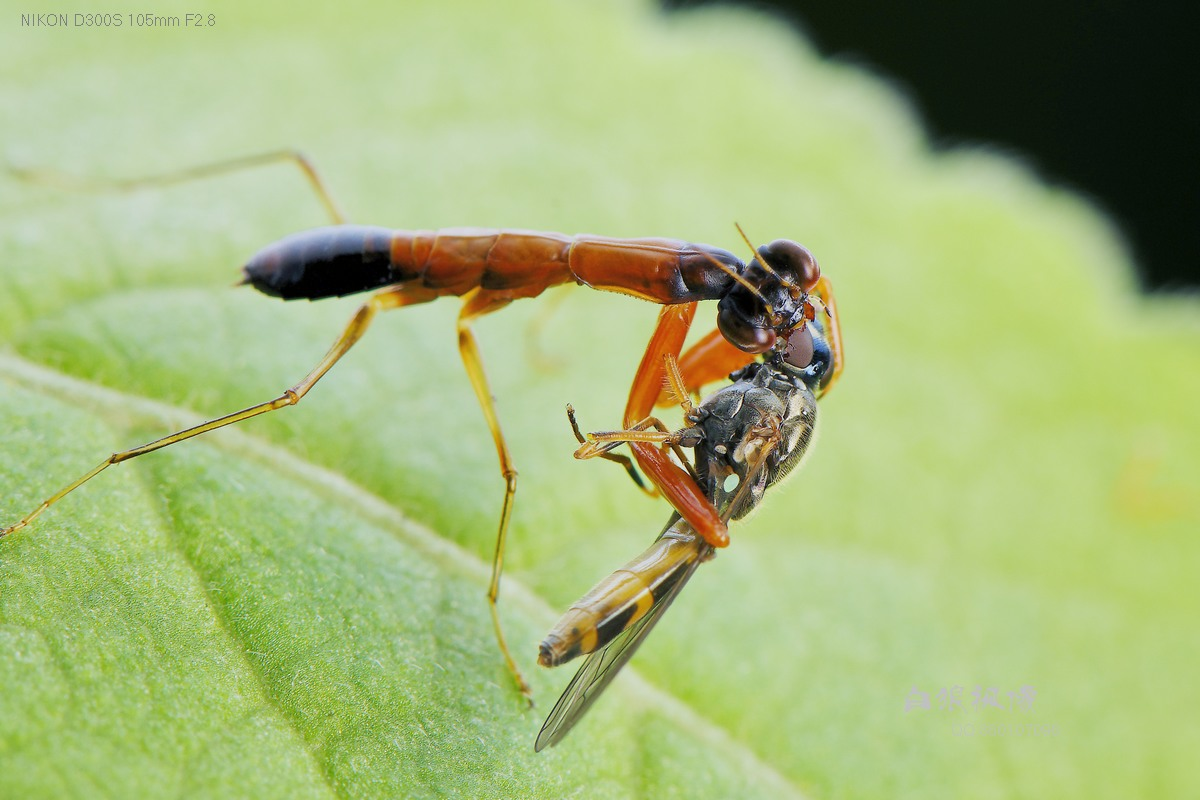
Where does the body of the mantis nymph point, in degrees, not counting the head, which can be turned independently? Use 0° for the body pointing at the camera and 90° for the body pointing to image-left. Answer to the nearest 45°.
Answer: approximately 270°
